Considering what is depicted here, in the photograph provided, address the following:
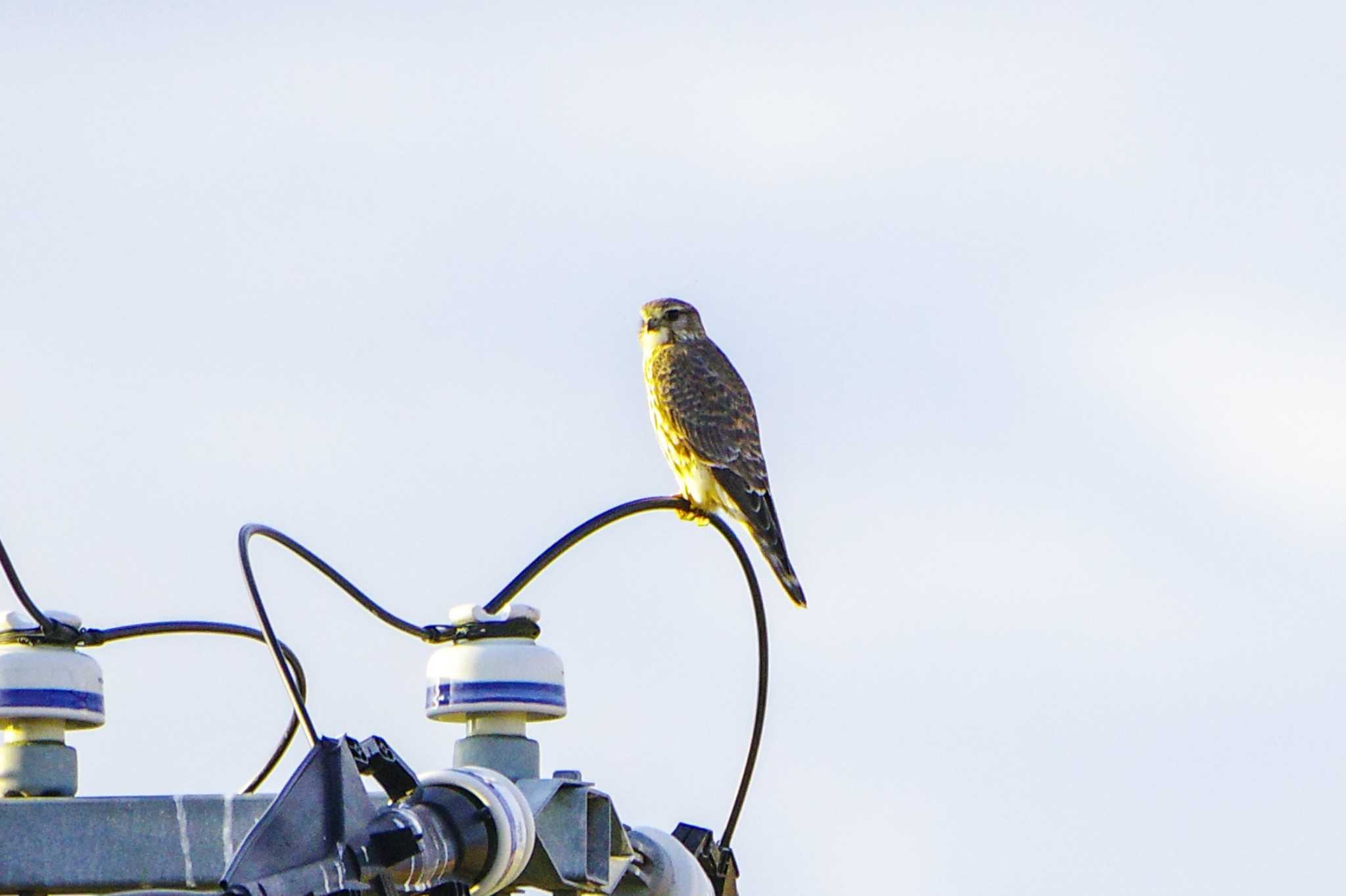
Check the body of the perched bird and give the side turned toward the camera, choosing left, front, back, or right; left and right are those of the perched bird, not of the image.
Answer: left

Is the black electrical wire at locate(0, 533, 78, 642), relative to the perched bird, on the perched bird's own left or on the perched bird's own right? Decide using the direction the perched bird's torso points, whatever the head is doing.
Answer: on the perched bird's own left

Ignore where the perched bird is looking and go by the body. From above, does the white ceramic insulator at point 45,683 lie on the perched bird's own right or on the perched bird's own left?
on the perched bird's own left

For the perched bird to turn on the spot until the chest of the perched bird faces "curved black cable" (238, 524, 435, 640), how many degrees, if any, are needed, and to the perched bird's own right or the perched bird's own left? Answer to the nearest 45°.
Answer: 0° — it already faces it
